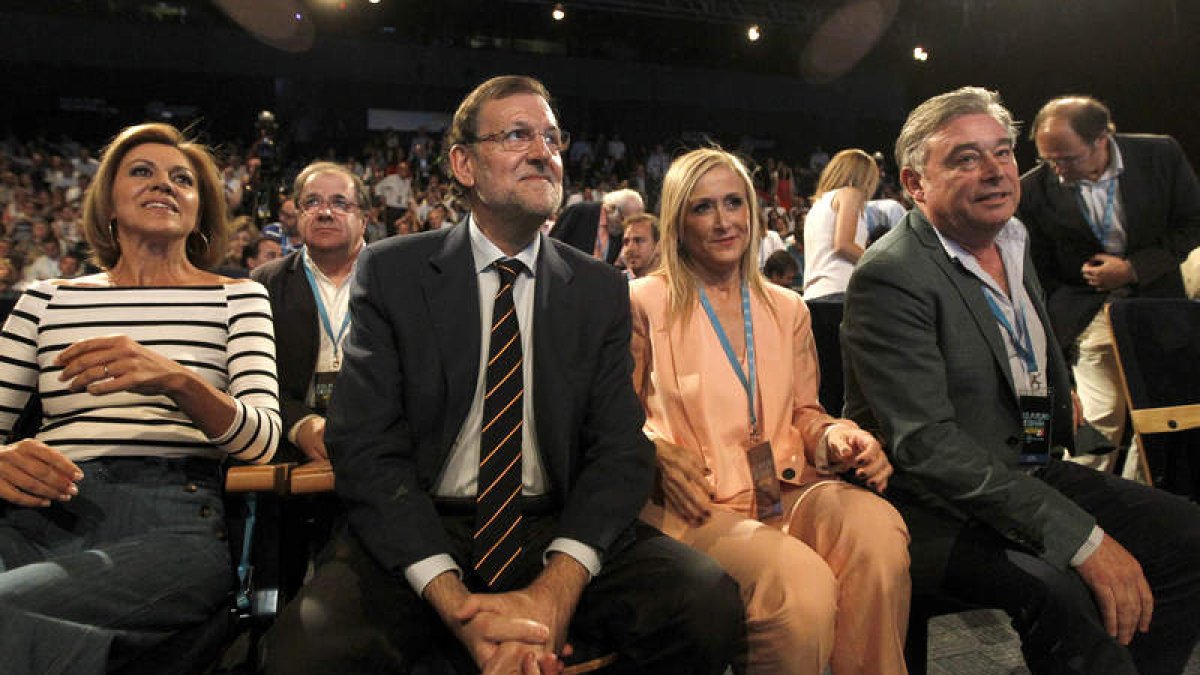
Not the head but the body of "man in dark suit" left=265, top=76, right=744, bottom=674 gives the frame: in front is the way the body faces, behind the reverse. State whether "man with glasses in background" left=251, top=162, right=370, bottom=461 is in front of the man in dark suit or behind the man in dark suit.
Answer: behind

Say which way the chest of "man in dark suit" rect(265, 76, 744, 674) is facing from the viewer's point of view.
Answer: toward the camera

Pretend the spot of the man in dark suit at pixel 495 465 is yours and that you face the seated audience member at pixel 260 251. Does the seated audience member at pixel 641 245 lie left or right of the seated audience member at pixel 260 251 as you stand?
right

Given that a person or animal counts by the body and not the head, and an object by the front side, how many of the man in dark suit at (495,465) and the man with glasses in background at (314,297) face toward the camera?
2

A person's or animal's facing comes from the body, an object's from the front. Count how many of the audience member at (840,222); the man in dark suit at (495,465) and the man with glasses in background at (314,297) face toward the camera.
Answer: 2

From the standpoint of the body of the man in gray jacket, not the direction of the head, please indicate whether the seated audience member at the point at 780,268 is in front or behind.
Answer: behind

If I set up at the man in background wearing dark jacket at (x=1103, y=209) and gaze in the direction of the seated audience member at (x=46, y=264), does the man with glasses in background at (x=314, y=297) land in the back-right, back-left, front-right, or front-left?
front-left

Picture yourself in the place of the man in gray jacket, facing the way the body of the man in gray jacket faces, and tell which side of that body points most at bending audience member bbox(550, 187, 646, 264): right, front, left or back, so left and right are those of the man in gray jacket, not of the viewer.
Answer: back

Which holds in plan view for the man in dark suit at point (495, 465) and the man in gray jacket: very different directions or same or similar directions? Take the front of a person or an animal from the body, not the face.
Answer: same or similar directions

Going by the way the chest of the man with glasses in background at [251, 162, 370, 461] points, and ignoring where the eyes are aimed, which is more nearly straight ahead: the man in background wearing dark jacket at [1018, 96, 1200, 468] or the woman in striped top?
the woman in striped top

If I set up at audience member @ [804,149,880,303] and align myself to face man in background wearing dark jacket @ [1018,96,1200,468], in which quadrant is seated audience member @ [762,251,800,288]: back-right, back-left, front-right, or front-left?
back-left

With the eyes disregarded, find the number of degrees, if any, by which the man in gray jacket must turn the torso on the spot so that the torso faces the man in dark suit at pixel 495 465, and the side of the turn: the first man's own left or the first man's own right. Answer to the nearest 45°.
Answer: approximately 90° to the first man's own right

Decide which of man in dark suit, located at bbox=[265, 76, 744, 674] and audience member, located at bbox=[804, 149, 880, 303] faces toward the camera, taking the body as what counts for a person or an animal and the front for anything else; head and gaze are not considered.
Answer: the man in dark suit

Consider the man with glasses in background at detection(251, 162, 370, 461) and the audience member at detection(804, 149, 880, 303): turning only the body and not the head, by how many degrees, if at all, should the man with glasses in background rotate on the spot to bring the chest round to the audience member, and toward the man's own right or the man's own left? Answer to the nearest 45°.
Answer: approximately 90° to the man's own left
